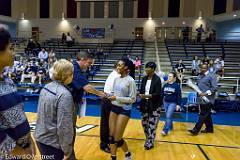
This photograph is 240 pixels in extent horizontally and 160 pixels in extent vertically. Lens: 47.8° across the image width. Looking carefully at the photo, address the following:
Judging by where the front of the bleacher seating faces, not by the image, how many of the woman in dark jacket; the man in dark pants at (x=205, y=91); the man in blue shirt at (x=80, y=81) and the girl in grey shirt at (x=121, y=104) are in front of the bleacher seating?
4

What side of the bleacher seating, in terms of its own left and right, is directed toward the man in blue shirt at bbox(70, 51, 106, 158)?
front

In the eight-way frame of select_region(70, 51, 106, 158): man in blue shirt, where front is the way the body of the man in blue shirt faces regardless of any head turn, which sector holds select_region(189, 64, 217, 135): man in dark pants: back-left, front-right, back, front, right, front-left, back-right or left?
front-left

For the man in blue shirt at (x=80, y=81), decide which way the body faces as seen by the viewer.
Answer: to the viewer's right

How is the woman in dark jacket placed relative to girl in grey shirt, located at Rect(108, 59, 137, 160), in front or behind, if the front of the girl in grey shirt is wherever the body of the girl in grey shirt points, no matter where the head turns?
behind

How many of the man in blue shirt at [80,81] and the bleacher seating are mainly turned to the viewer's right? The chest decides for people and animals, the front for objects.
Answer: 1

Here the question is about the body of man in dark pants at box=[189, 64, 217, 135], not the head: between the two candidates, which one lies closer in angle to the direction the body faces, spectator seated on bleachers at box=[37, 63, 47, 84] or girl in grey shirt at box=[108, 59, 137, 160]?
the girl in grey shirt

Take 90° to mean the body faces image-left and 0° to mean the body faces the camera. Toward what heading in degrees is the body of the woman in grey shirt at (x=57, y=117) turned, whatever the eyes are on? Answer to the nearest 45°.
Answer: approximately 225°

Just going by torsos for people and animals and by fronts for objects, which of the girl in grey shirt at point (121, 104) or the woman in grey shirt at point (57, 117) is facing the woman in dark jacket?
the woman in grey shirt at point (57, 117)

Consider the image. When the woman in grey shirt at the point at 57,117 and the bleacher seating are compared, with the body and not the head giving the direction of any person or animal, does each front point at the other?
yes

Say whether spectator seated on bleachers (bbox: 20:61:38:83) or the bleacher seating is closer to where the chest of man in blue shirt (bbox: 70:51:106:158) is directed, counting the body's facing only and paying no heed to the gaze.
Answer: the bleacher seating

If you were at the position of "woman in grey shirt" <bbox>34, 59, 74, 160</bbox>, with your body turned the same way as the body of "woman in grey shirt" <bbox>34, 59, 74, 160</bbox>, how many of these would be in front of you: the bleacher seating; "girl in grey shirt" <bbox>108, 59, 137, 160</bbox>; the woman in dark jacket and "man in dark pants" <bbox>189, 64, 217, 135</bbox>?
4

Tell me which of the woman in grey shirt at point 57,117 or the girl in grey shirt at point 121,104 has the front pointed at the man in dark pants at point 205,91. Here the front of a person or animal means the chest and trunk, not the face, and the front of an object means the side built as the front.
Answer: the woman in grey shirt at point 57,117
